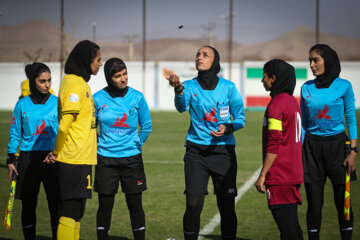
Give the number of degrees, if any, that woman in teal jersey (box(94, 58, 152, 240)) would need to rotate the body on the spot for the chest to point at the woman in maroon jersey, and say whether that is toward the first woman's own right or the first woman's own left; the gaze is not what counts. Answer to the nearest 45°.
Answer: approximately 45° to the first woman's own left

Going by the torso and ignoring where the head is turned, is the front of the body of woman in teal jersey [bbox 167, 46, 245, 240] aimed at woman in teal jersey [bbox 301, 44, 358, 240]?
no

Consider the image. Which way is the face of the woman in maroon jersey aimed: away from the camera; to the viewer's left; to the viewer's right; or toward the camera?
to the viewer's left

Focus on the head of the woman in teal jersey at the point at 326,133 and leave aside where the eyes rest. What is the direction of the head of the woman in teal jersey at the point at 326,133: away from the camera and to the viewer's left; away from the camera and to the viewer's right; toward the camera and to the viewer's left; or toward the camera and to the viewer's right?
toward the camera and to the viewer's left

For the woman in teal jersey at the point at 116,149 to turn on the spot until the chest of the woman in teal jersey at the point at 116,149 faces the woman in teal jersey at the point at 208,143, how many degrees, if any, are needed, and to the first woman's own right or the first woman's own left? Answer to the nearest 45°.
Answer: approximately 90° to the first woman's own left

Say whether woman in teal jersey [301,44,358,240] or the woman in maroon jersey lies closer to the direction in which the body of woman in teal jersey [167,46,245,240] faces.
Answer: the woman in maroon jersey

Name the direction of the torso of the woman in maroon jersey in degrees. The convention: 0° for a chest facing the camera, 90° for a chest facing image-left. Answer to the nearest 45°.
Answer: approximately 90°

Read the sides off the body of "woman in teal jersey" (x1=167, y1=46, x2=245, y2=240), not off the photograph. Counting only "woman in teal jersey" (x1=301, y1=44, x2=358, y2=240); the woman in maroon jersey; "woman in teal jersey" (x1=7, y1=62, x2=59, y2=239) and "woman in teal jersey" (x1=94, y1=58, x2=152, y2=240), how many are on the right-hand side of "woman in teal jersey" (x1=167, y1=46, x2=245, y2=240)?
2

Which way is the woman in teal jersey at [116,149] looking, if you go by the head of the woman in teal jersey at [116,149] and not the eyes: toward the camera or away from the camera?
toward the camera

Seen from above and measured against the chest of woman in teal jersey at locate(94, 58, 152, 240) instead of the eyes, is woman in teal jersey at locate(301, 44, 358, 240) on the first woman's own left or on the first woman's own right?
on the first woman's own left

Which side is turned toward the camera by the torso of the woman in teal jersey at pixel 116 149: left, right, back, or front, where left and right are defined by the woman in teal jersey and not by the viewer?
front

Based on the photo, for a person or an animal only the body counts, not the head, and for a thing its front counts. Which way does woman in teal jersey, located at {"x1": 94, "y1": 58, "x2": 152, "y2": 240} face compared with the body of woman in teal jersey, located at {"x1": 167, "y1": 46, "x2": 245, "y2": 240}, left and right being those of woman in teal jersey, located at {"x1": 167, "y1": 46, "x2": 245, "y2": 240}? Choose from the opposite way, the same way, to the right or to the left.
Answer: the same way

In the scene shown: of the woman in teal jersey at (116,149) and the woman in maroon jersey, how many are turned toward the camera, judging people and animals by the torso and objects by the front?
1

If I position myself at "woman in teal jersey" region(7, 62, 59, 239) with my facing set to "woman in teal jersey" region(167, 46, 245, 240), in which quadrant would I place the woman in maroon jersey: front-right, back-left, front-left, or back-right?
front-right

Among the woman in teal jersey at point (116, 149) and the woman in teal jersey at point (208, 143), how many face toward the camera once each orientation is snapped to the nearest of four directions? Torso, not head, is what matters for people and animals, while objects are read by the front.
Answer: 2

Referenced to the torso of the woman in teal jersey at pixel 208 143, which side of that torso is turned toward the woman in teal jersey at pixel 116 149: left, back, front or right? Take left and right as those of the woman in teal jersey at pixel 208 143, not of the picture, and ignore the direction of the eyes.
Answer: right
